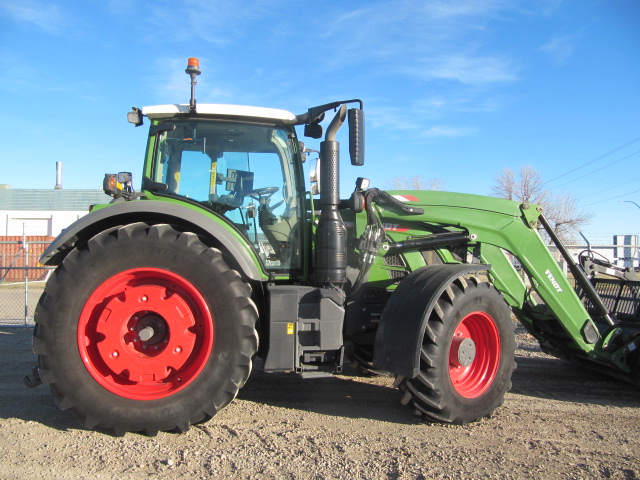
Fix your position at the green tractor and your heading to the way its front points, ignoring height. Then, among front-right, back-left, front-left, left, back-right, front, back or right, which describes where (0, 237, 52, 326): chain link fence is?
back-left

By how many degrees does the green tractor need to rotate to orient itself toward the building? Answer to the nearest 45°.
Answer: approximately 135° to its left

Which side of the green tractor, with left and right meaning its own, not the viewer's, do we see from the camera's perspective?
right
